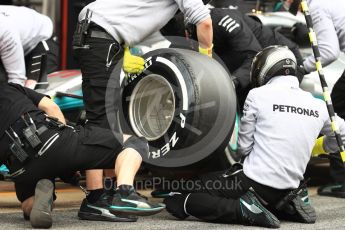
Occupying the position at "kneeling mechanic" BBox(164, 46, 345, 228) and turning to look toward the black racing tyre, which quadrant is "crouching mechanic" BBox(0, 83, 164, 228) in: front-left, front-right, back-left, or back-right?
front-left

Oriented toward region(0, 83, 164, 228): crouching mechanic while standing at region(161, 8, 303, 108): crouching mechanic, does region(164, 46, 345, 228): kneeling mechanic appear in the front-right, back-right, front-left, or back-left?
front-left

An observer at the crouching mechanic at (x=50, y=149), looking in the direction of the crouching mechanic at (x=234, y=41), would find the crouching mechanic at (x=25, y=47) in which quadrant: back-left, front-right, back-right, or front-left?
front-left

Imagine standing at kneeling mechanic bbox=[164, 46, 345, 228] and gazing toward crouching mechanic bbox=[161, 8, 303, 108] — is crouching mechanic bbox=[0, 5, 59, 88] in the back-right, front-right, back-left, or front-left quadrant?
front-left

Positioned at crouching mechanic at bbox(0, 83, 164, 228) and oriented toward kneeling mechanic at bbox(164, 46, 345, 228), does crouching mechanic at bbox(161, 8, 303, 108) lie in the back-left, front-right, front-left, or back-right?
front-left

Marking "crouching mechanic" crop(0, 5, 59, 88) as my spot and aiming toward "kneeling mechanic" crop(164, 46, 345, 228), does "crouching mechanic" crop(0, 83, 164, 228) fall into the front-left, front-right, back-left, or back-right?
front-right

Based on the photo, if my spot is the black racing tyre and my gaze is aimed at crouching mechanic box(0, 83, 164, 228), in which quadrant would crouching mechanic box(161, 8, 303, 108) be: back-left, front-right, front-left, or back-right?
back-right

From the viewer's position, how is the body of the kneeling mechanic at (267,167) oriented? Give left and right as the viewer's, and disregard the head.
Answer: facing away from the viewer and to the left of the viewer

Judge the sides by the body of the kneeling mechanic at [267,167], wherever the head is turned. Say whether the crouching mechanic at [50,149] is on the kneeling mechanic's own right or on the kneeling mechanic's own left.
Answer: on the kneeling mechanic's own left
